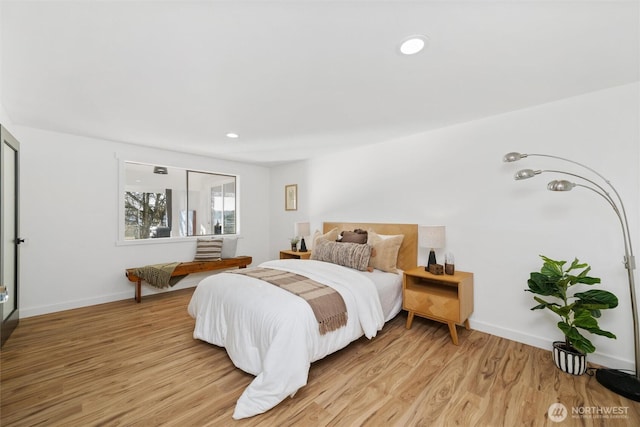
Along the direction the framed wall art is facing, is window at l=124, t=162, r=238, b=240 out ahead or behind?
ahead

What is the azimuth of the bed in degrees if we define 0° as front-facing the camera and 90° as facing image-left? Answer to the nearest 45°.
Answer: approximately 45°

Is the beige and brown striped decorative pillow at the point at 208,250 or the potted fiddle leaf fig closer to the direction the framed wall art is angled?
the beige and brown striped decorative pillow

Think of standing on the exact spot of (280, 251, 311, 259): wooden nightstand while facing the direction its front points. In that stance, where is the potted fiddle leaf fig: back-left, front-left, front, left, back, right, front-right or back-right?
left

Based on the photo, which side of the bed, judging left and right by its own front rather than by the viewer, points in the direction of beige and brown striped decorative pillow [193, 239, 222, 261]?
right

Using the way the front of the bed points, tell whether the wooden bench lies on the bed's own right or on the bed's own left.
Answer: on the bed's own right

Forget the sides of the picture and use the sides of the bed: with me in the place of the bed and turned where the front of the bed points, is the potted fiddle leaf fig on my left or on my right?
on my left

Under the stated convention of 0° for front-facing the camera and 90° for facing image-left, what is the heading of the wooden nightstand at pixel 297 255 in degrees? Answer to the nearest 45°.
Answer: approximately 45°

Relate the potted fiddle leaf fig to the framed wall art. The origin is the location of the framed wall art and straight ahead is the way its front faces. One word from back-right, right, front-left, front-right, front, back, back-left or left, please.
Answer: left

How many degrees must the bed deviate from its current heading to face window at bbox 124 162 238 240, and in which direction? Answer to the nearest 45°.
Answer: approximately 90° to its right

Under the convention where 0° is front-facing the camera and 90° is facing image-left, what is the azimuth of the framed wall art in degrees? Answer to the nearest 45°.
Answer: approximately 45°
